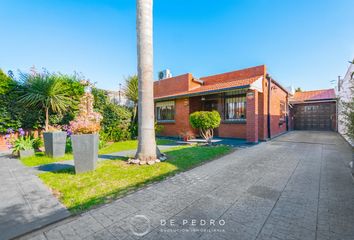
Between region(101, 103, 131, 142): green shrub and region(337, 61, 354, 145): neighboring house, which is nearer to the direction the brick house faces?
the green shrub

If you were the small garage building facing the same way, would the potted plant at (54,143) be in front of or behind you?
in front

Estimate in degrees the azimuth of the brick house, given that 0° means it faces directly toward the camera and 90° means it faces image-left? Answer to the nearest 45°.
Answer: approximately 45°

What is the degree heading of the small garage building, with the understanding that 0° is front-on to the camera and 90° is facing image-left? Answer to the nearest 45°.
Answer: approximately 0°

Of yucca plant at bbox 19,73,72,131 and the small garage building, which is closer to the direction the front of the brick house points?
the yucca plant

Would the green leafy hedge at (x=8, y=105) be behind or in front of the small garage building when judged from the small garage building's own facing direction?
in front

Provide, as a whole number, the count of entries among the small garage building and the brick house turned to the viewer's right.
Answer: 0

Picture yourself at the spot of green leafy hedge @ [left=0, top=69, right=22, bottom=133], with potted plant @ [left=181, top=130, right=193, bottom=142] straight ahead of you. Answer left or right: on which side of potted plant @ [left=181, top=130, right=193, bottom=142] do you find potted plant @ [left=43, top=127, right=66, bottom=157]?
right

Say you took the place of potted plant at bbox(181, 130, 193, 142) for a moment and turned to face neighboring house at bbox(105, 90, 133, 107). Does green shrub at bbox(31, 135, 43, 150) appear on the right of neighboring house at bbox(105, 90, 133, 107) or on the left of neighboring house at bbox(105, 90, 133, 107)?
left

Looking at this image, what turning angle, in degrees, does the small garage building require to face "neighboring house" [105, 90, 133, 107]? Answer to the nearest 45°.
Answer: approximately 45° to its right

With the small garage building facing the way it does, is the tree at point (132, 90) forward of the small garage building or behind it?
forward
